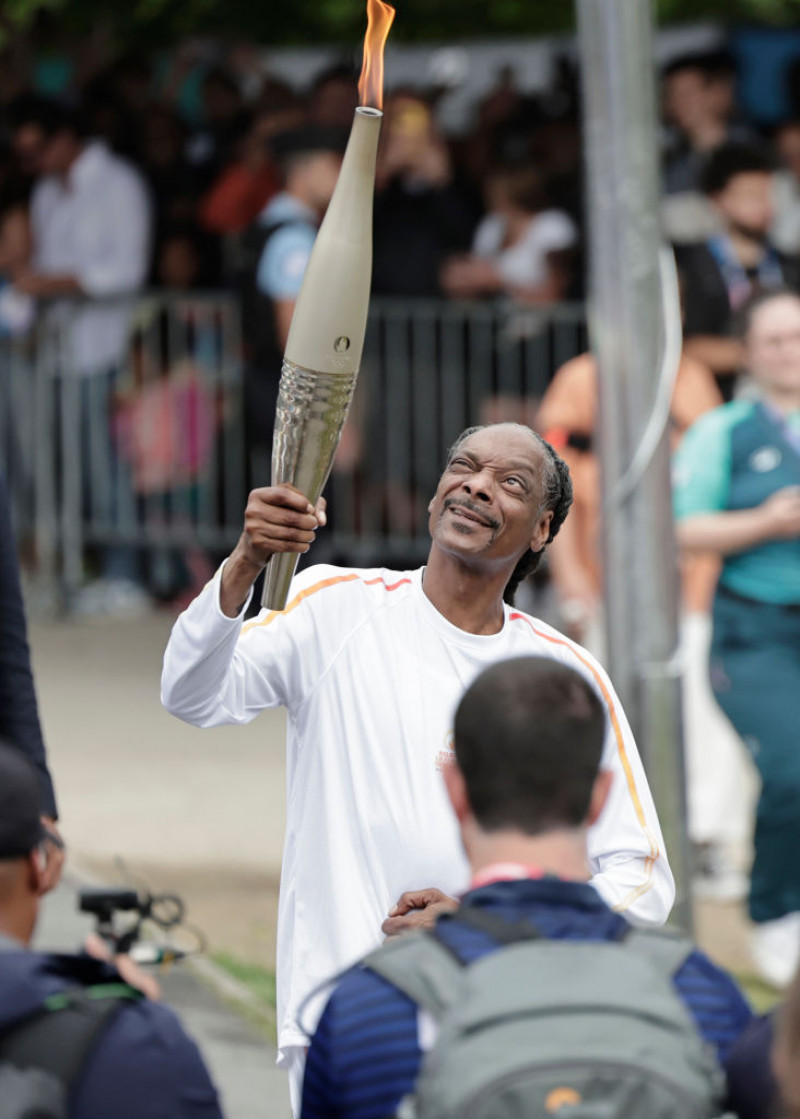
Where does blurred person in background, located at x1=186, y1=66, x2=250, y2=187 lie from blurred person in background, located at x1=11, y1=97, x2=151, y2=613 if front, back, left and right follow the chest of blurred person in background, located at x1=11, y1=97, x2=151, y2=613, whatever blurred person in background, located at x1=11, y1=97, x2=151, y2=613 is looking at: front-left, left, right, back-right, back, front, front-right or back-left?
back

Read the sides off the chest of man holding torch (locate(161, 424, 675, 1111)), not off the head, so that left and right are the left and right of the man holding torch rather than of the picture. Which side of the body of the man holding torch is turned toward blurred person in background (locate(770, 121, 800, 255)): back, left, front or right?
back

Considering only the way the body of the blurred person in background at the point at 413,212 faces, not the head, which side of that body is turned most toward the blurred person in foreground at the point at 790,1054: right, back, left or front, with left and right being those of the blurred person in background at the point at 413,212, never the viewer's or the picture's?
front

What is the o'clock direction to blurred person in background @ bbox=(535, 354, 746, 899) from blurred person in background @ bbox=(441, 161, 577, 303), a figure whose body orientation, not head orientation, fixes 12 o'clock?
blurred person in background @ bbox=(535, 354, 746, 899) is roughly at 10 o'clock from blurred person in background @ bbox=(441, 161, 577, 303).

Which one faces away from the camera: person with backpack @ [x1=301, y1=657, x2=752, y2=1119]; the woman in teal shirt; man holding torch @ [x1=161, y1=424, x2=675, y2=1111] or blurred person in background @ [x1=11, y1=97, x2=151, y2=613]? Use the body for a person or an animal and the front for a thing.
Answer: the person with backpack

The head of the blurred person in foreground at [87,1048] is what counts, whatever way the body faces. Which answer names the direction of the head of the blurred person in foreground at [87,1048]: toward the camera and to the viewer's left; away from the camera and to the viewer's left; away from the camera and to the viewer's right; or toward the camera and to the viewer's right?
away from the camera and to the viewer's right
